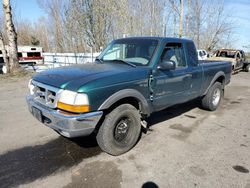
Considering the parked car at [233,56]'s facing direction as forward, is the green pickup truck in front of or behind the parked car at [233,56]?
in front

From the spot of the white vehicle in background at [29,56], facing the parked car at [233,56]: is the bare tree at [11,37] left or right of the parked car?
right

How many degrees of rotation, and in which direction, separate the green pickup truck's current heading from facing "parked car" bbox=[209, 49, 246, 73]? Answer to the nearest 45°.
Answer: approximately 180°

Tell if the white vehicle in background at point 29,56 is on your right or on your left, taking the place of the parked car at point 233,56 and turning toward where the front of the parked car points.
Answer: on your right

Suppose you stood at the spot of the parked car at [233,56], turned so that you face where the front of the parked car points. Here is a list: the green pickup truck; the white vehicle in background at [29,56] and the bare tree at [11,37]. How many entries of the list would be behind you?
0

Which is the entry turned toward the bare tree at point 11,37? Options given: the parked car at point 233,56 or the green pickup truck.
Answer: the parked car

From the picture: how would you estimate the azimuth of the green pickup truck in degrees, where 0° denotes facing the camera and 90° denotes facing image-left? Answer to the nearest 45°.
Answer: approximately 45°

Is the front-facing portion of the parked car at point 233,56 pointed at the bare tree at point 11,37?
yes

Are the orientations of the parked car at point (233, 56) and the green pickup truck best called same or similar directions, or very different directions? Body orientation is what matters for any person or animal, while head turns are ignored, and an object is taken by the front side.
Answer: same or similar directions

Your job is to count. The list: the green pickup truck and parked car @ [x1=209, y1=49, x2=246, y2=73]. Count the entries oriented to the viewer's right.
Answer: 0

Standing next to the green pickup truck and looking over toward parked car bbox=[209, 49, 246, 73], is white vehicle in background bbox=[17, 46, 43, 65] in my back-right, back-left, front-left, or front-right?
front-left

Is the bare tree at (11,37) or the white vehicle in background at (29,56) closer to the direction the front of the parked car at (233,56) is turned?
the bare tree

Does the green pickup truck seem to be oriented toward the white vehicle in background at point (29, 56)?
no

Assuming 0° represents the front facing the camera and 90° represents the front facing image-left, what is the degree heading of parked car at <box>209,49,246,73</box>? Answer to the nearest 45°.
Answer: approximately 45°
